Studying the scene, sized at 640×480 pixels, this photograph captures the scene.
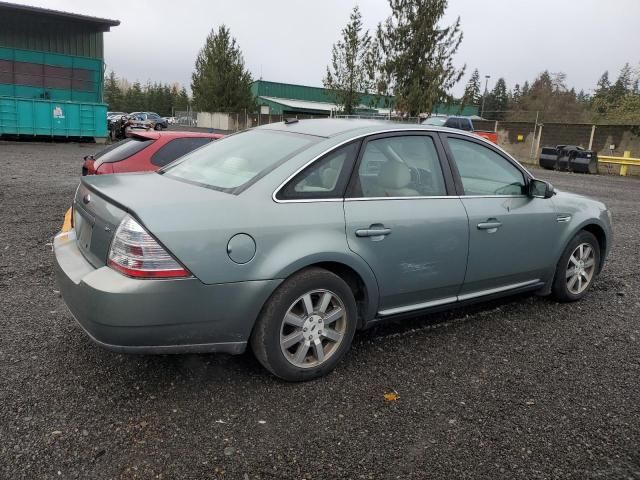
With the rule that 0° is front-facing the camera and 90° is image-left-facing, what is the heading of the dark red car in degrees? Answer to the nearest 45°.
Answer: approximately 225°

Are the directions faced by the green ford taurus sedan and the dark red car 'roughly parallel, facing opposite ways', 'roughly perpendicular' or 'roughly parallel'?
roughly parallel

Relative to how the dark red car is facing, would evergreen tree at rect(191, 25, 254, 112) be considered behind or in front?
in front

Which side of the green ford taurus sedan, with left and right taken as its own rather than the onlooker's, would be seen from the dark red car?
left

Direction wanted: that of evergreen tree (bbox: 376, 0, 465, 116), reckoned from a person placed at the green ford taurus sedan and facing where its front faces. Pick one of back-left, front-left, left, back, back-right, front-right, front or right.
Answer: front-left

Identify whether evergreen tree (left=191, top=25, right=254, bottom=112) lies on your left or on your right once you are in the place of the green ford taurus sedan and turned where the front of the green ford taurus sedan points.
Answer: on your left

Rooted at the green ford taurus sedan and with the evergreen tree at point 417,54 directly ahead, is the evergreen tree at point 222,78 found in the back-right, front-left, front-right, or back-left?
front-left

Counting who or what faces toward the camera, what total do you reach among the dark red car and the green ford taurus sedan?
0

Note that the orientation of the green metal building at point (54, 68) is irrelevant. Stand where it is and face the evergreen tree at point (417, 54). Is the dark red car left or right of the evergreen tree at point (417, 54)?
right

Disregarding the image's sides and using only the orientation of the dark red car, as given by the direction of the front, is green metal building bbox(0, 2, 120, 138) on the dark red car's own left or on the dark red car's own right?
on the dark red car's own left
